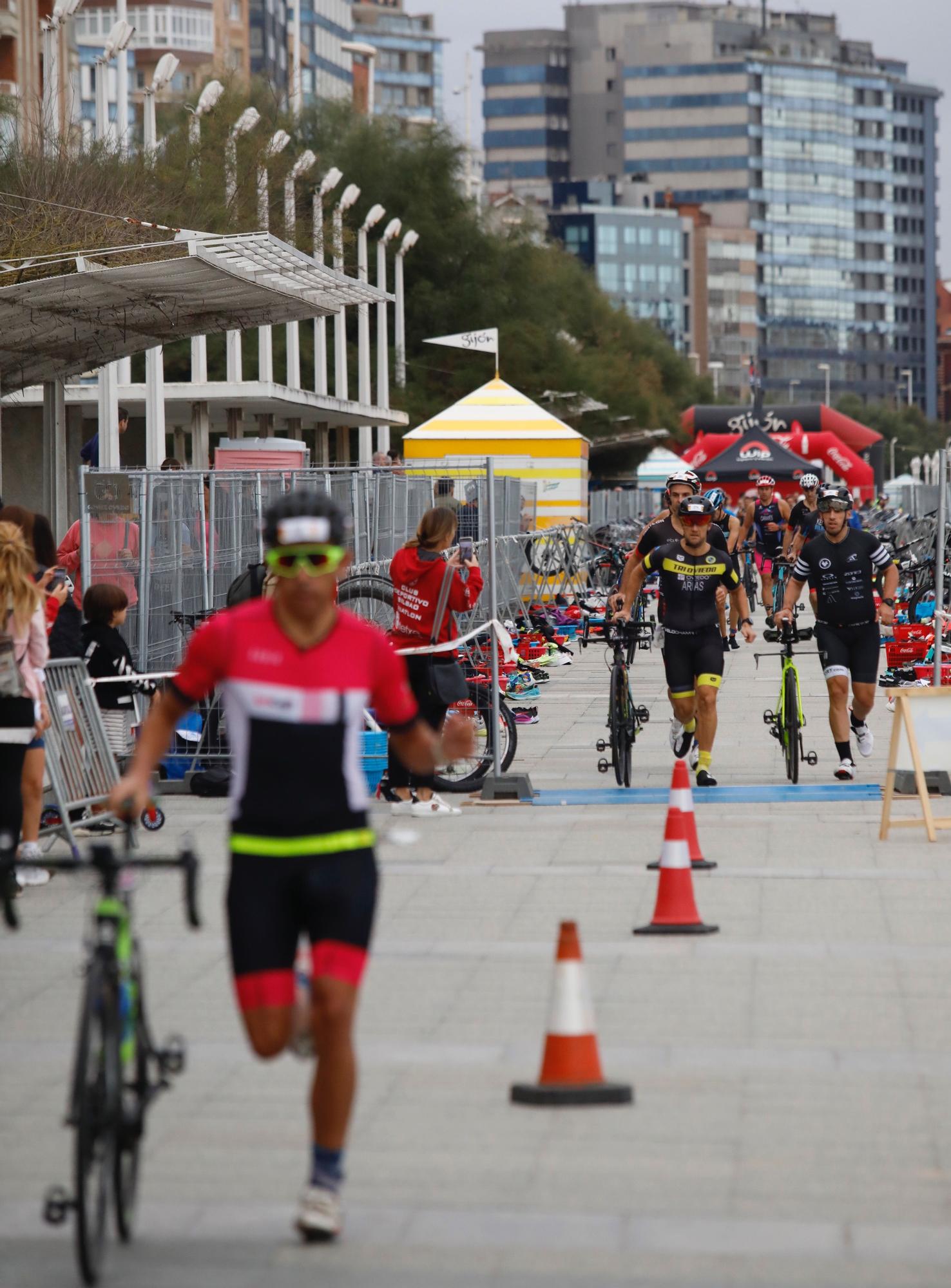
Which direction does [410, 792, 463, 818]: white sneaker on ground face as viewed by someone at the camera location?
facing to the right of the viewer

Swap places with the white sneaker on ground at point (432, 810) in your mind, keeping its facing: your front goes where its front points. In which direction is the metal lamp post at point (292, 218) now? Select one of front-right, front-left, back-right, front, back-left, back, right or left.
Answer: left

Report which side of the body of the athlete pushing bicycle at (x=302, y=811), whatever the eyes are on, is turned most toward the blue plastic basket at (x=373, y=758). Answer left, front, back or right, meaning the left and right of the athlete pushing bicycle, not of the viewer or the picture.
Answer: back

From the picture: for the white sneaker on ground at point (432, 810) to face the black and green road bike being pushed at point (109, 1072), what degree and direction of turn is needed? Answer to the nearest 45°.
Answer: approximately 90° to its right

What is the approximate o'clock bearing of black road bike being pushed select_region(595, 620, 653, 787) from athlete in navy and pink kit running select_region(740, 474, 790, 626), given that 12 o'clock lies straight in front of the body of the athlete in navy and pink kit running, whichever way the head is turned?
The black road bike being pushed is roughly at 12 o'clock from the athlete in navy and pink kit running.

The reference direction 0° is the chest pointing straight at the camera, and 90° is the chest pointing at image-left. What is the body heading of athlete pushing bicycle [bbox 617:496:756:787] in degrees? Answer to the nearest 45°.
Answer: approximately 0°

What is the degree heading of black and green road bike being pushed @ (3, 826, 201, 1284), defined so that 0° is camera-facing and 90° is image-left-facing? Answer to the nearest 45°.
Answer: approximately 0°

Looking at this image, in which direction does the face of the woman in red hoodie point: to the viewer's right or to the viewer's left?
to the viewer's right

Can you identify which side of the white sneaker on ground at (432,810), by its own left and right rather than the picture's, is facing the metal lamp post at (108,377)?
left

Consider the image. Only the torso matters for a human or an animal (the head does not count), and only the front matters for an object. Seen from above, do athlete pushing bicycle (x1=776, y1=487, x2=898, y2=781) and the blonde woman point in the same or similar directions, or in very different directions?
very different directions

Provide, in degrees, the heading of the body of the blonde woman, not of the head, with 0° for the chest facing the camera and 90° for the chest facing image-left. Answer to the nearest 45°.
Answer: approximately 225°
